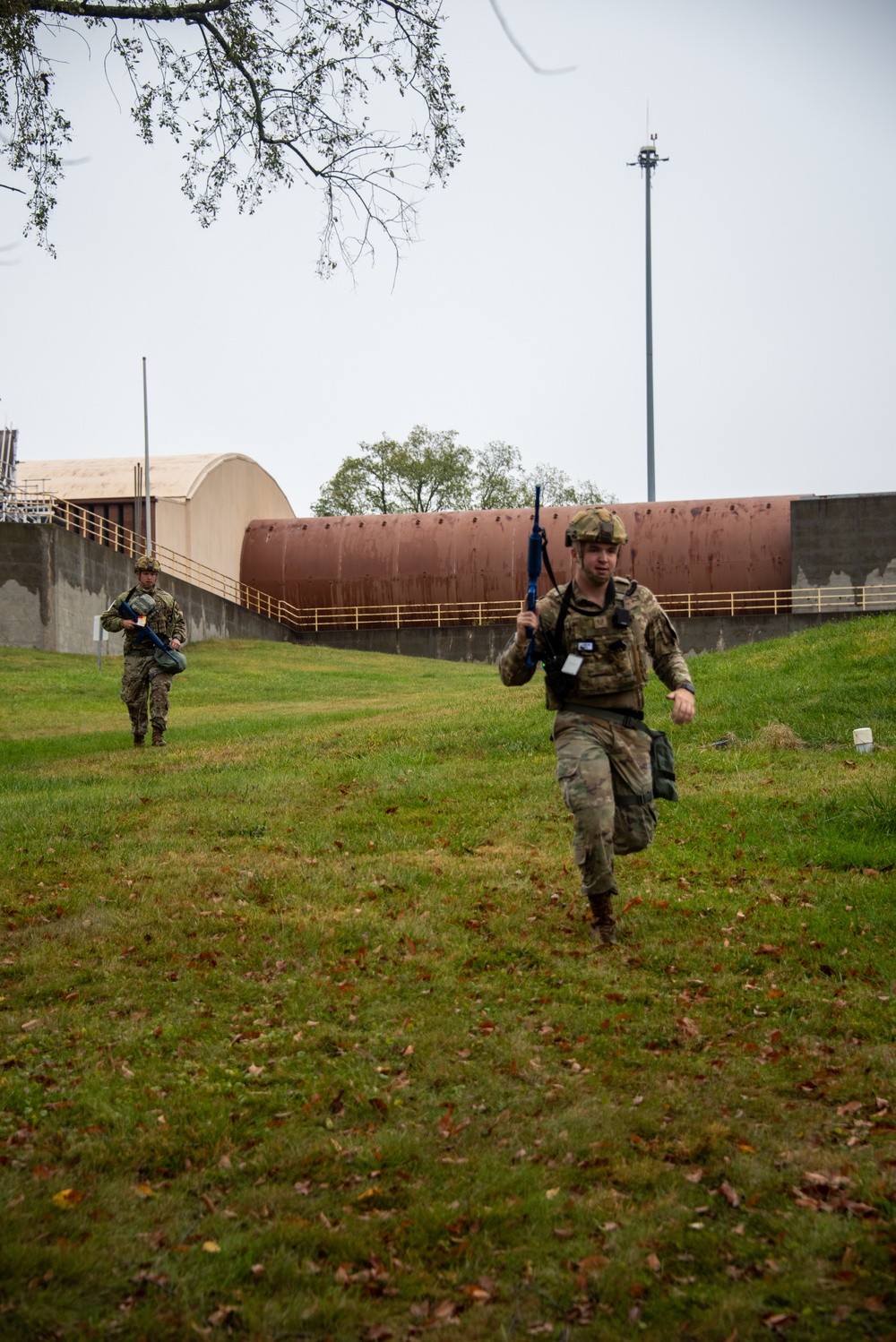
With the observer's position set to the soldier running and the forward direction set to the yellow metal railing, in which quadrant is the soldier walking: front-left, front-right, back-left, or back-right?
front-left

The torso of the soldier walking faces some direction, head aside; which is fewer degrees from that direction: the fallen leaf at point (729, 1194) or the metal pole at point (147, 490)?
the fallen leaf

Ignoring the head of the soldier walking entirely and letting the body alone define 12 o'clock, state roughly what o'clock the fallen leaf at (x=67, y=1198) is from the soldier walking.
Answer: The fallen leaf is roughly at 12 o'clock from the soldier walking.

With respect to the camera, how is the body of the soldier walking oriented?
toward the camera

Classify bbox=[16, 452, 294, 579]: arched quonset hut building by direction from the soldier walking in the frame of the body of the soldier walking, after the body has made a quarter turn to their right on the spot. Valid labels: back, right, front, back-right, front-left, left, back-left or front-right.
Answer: right

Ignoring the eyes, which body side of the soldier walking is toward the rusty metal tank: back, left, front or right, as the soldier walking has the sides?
back

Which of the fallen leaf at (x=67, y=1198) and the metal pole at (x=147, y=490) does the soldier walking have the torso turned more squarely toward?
the fallen leaf

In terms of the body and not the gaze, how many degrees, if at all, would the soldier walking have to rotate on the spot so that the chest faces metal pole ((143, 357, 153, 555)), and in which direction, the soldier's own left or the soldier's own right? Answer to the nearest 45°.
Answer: approximately 180°

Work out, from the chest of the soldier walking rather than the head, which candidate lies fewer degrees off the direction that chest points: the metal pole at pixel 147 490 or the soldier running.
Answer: the soldier running

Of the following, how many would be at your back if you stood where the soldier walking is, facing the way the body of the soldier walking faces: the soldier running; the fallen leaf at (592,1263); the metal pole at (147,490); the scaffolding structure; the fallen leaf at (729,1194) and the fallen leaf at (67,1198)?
2

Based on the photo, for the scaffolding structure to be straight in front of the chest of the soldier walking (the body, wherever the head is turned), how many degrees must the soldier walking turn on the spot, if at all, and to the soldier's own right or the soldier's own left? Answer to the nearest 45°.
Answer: approximately 180°

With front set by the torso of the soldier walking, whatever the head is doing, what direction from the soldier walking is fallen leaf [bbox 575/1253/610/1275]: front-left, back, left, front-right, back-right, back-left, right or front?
front

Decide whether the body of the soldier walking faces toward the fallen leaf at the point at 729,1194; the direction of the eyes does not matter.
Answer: yes

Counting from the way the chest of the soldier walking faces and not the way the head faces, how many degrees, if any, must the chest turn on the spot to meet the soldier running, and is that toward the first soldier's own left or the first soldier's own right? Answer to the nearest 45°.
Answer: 0° — they already face them
